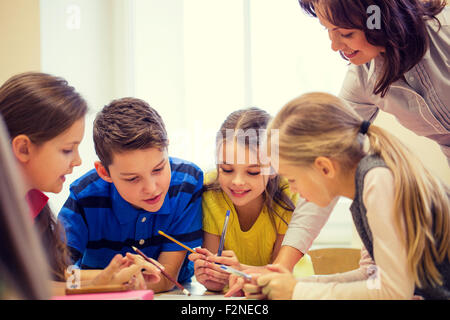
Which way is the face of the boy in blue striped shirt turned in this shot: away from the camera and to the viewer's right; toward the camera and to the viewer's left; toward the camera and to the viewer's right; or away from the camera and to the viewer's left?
toward the camera and to the viewer's right

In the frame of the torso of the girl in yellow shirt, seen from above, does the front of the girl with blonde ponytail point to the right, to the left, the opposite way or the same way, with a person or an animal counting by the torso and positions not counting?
to the right

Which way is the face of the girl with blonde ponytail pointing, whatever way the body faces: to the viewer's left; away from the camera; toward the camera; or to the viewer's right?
to the viewer's left

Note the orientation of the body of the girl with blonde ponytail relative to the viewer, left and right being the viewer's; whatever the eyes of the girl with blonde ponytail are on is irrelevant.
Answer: facing to the left of the viewer

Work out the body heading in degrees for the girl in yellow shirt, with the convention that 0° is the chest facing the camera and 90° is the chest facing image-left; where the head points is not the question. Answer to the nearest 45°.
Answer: approximately 0°

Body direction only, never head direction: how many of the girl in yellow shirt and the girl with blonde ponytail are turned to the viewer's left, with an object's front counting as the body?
1
